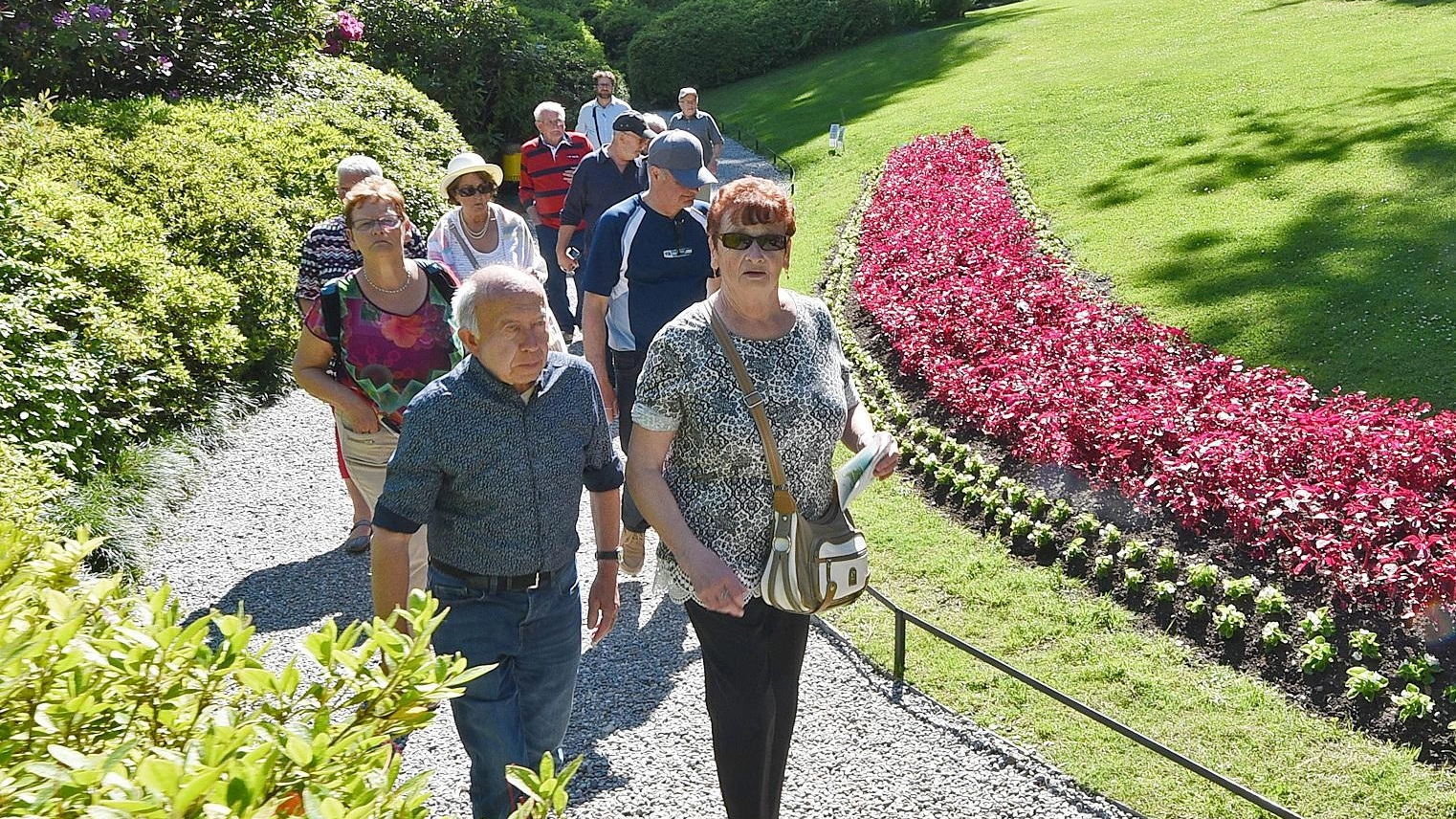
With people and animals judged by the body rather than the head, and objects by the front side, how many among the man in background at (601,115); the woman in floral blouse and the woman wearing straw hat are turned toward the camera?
3

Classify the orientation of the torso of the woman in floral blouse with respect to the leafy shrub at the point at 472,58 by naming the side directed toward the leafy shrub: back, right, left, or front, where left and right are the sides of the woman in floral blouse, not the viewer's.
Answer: back

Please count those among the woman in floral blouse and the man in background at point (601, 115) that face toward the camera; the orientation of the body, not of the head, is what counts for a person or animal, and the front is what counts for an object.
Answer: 2

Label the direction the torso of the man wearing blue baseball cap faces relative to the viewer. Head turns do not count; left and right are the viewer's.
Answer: facing the viewer and to the right of the viewer

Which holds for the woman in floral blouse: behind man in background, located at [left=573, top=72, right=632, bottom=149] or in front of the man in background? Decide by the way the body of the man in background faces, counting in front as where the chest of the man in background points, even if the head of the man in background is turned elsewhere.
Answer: in front

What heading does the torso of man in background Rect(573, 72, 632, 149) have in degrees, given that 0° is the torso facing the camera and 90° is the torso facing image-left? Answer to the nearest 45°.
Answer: approximately 0°

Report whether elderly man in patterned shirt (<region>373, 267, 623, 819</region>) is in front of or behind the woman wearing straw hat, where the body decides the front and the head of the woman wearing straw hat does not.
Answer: in front

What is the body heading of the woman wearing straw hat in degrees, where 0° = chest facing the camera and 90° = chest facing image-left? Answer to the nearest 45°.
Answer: approximately 0°

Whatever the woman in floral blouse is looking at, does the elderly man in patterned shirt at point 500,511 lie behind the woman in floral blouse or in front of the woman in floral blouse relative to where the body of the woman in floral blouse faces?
in front

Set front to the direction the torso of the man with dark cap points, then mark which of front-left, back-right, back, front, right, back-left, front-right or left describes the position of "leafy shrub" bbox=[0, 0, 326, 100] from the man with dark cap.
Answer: back

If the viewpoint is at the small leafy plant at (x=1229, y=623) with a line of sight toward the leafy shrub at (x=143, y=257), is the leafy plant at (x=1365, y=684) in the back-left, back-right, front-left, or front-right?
back-left
